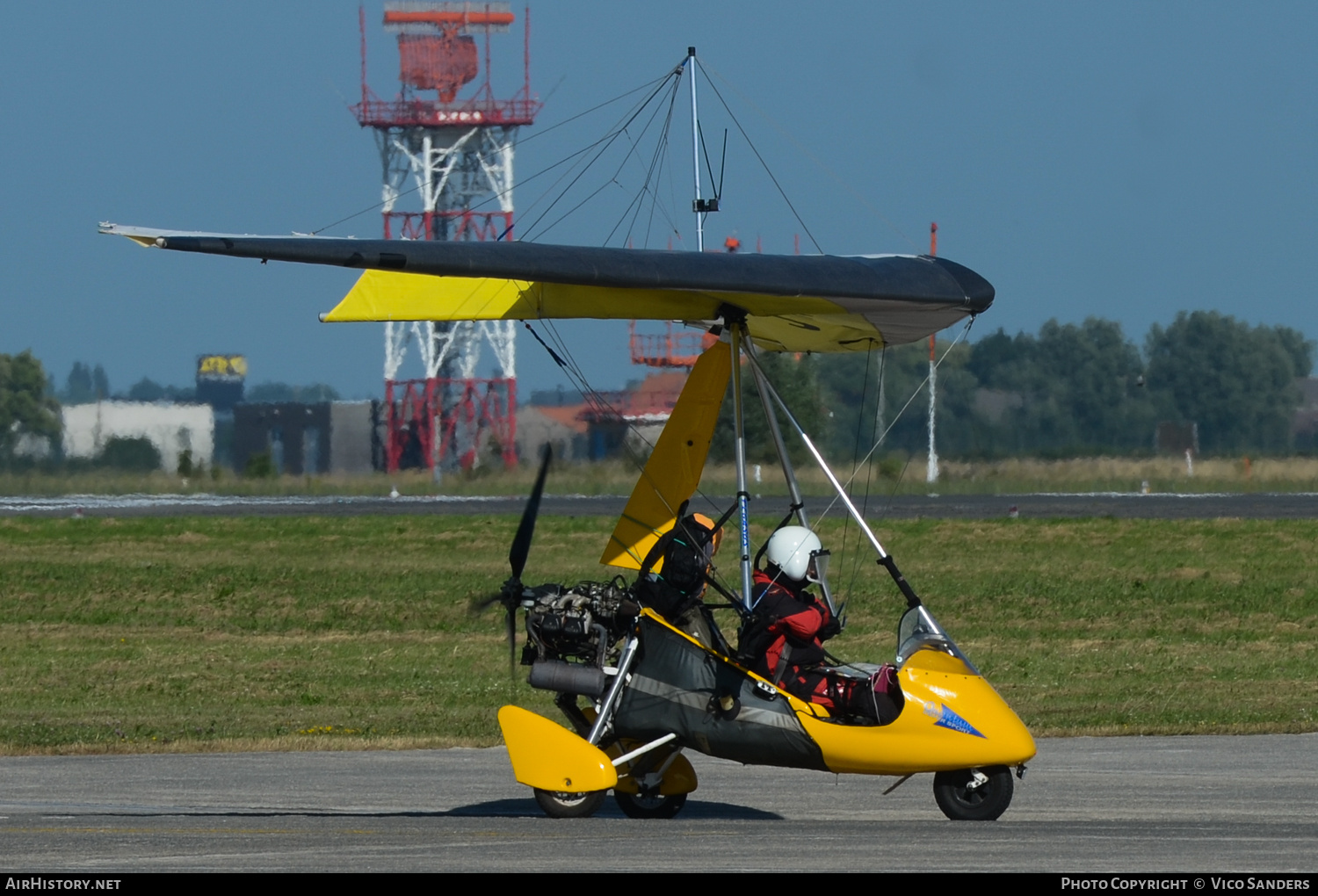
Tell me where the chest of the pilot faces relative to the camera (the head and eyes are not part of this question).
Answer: to the viewer's right

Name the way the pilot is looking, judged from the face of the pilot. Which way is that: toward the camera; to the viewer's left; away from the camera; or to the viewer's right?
to the viewer's right

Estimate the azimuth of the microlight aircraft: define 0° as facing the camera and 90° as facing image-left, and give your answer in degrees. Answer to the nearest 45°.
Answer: approximately 270°
